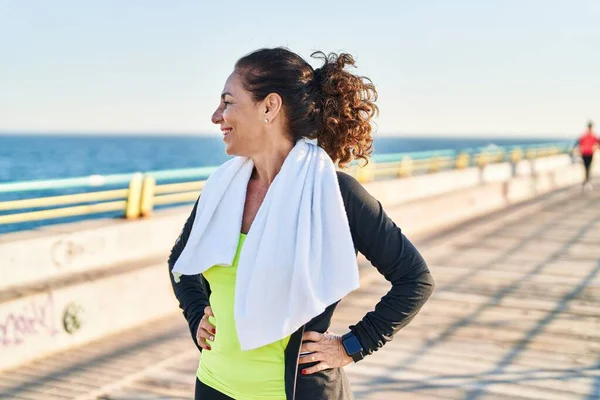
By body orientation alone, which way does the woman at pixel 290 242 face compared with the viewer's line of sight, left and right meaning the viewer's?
facing the viewer and to the left of the viewer

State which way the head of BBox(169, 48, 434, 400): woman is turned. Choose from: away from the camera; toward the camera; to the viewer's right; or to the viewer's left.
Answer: to the viewer's left

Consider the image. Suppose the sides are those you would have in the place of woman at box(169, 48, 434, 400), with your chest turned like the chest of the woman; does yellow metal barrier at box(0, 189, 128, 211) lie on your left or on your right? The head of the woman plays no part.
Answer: on your right

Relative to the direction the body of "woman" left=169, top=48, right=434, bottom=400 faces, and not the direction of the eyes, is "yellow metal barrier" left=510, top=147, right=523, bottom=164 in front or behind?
behind
